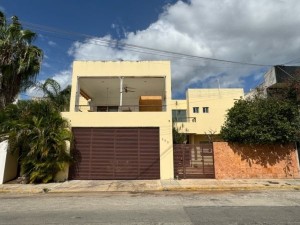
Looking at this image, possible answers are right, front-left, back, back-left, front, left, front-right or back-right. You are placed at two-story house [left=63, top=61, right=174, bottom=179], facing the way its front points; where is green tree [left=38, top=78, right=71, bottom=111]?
back-right

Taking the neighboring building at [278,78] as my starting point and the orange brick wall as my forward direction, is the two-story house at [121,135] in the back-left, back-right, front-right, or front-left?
front-right

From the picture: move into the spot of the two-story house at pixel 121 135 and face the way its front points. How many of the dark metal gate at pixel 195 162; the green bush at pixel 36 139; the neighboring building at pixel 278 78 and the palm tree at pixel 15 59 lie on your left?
2

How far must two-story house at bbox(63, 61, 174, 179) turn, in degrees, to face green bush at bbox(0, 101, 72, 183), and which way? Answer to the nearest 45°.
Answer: approximately 90° to its right

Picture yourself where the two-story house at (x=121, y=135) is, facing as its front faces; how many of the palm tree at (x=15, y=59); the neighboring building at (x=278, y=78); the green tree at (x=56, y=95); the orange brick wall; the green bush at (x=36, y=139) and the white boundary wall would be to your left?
2

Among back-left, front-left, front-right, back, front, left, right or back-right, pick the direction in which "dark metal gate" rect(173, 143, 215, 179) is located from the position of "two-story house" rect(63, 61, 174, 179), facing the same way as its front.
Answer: left

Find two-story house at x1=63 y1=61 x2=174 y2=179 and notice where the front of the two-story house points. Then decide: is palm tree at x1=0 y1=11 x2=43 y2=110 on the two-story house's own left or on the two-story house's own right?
on the two-story house's own right

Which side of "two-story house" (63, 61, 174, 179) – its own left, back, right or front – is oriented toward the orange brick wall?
left

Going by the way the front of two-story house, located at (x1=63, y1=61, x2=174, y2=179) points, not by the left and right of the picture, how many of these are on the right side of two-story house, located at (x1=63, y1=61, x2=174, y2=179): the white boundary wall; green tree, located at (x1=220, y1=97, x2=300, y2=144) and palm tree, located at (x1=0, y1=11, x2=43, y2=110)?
2

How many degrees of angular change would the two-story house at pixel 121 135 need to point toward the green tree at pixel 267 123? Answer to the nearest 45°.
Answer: approximately 90° to its left

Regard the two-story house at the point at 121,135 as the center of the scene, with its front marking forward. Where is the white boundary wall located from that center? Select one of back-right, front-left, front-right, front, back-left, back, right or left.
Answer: right

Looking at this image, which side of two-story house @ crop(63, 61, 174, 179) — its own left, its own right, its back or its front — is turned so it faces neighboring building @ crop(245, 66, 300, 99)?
left

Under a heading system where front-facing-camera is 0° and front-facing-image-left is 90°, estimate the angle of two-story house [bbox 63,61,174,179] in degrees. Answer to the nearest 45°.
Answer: approximately 0°
